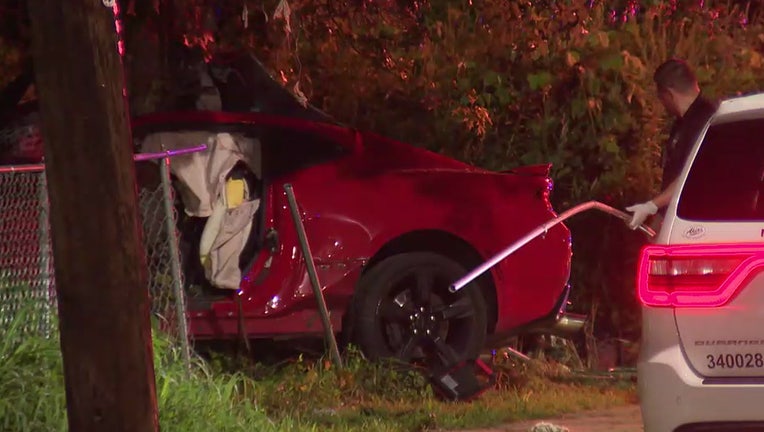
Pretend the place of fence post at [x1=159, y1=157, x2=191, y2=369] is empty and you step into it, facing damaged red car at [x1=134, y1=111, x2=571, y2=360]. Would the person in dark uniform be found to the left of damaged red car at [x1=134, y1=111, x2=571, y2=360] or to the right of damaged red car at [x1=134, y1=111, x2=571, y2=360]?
right

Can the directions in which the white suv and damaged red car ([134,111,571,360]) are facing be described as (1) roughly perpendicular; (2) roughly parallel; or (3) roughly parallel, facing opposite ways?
roughly perpendicular

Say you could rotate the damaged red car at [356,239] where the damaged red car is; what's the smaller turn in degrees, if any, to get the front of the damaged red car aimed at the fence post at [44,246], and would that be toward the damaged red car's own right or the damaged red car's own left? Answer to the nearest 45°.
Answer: approximately 45° to the damaged red car's own left

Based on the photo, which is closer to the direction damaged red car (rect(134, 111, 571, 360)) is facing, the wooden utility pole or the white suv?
the wooden utility pole

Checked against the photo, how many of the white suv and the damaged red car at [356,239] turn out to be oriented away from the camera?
1

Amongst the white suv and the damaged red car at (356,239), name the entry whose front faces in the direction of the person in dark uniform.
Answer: the white suv

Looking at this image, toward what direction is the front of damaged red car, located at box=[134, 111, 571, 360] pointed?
to the viewer's left

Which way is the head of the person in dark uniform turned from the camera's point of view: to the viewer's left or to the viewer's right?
to the viewer's left

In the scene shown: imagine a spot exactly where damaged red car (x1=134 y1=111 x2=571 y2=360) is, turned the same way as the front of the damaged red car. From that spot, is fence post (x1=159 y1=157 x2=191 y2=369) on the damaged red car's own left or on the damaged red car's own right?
on the damaged red car's own left

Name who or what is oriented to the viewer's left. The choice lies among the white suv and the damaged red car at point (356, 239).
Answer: the damaged red car

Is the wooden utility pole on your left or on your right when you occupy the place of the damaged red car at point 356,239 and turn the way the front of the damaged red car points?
on your left

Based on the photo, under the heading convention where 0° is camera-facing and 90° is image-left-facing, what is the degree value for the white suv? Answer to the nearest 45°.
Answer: approximately 180°
